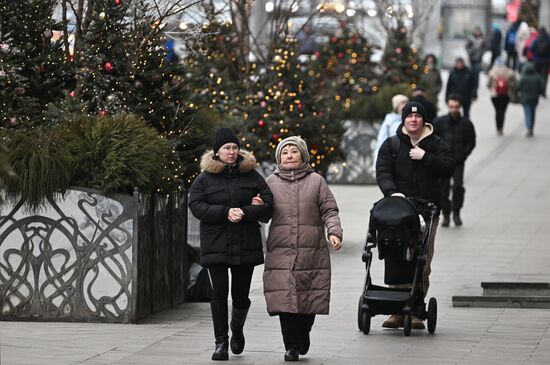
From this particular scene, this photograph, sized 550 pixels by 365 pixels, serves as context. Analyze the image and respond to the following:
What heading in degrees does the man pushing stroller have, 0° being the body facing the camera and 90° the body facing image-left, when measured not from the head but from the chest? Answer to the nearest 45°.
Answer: approximately 0°

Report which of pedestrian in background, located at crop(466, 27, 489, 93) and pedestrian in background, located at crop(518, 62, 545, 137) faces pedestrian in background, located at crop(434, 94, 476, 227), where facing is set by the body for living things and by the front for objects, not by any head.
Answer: pedestrian in background, located at crop(466, 27, 489, 93)

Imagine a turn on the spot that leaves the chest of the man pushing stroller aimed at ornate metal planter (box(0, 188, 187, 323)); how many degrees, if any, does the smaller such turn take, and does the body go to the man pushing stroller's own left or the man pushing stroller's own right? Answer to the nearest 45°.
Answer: approximately 90° to the man pushing stroller's own right

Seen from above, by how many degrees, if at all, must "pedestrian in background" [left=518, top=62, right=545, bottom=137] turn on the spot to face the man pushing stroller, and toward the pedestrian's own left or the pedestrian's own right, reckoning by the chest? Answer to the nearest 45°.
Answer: approximately 180°

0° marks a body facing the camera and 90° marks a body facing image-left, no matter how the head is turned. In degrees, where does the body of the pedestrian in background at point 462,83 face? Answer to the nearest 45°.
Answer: approximately 0°

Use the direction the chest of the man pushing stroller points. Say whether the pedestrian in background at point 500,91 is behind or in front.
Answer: behind

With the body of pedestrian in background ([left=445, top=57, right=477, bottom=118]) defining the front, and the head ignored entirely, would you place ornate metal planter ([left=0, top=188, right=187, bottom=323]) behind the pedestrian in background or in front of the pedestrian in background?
in front

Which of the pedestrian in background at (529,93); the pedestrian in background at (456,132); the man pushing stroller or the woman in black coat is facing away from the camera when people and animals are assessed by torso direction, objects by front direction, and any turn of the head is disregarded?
the pedestrian in background at (529,93)

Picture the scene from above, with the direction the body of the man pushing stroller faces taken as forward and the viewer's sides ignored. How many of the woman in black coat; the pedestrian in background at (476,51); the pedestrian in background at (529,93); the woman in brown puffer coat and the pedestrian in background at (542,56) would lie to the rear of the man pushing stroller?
3

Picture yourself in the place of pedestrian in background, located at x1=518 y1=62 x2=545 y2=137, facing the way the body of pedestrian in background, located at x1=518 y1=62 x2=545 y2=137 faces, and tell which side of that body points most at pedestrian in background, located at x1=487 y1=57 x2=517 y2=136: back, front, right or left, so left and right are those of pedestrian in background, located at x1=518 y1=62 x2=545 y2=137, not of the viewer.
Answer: left

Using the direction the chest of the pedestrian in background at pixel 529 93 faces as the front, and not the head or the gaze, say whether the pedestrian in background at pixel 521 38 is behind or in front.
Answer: in front

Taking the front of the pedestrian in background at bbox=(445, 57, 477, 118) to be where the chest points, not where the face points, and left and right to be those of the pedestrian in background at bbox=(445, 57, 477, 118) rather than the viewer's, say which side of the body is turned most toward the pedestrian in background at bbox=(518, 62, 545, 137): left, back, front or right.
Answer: left

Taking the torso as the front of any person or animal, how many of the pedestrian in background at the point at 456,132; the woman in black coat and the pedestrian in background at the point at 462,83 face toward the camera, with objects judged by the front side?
3

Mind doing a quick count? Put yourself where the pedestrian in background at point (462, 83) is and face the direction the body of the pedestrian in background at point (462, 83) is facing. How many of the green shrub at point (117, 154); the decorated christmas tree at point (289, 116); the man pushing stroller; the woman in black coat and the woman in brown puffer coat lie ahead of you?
5

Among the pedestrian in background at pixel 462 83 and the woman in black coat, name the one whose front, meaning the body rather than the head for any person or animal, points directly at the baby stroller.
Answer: the pedestrian in background

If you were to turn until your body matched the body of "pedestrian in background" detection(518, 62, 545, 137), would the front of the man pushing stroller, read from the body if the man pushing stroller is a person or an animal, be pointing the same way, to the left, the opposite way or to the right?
the opposite way
